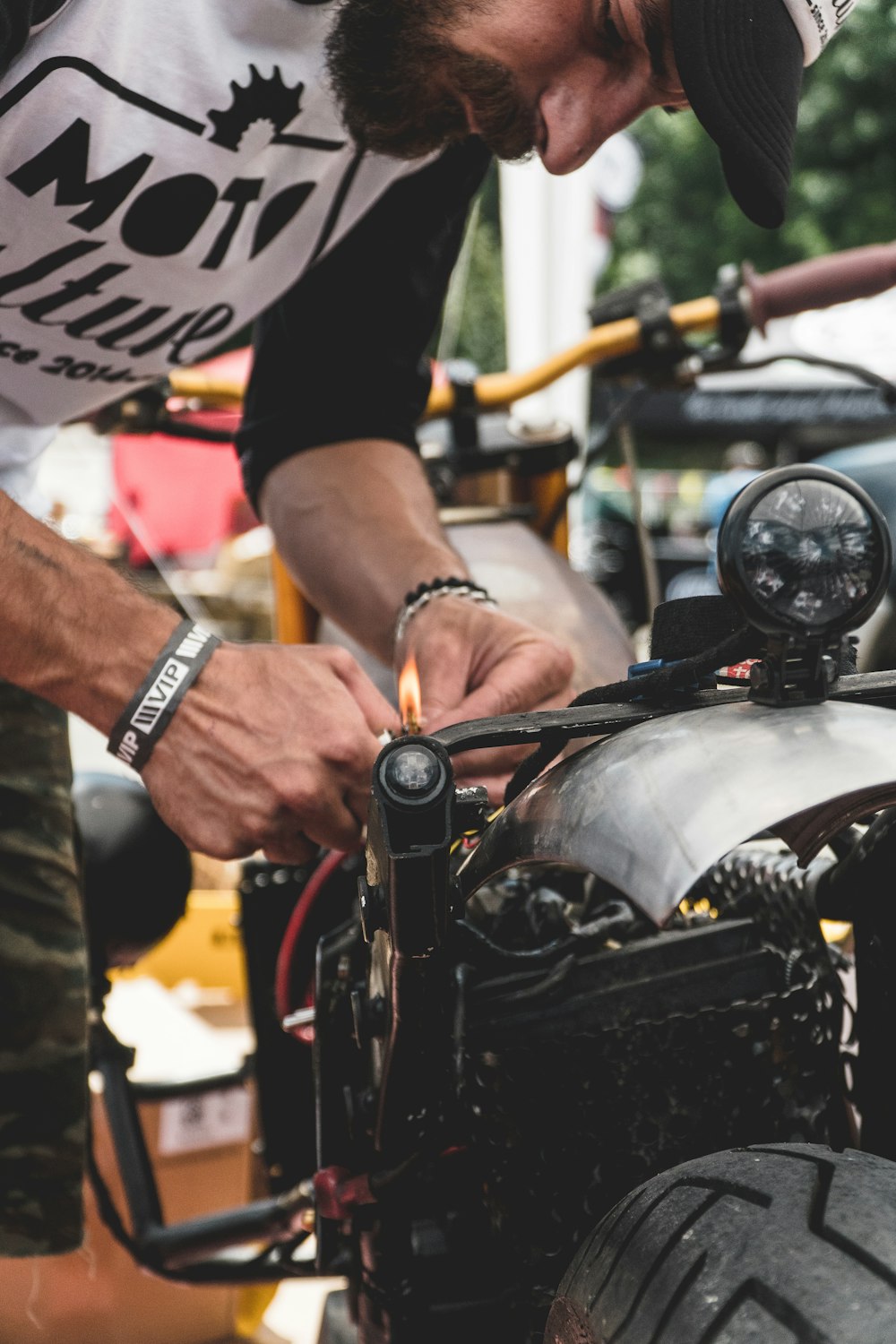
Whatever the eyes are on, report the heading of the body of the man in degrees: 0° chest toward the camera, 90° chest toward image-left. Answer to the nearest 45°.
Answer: approximately 315°

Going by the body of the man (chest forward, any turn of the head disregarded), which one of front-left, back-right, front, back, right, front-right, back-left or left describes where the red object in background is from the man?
back-left

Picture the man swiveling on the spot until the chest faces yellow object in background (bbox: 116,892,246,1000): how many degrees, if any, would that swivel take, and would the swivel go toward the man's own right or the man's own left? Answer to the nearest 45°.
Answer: approximately 135° to the man's own left
